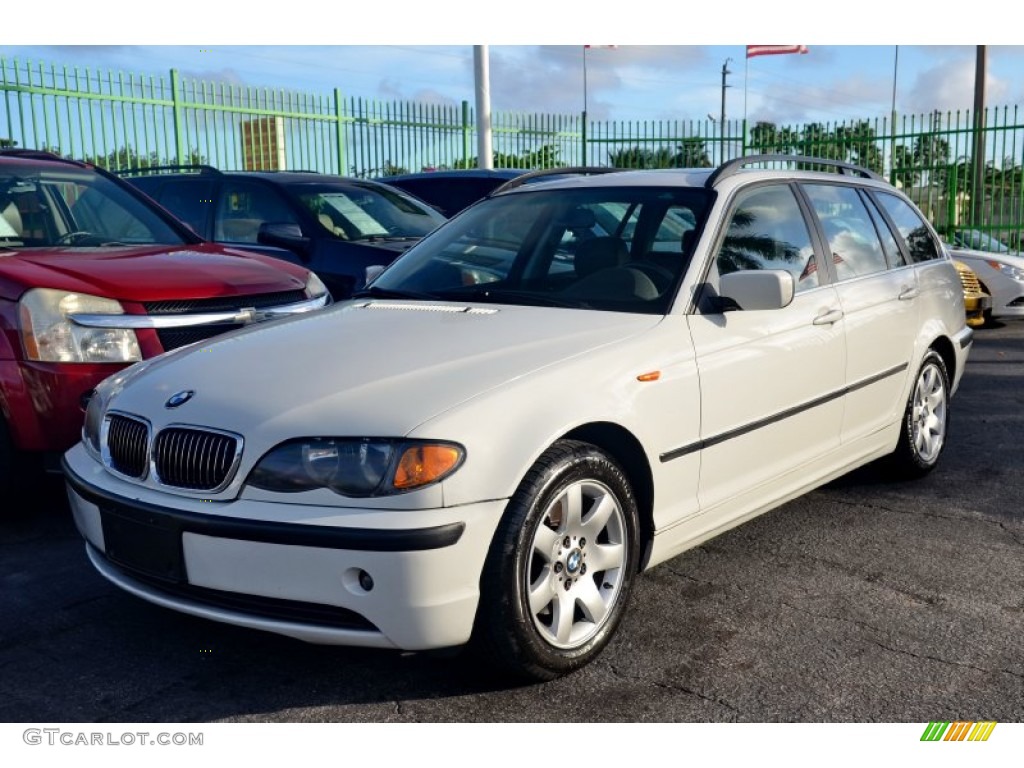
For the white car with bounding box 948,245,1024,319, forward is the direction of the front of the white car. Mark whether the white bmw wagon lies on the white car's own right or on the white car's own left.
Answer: on the white car's own right

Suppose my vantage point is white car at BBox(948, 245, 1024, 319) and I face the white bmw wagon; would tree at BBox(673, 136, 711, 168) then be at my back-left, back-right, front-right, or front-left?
back-right

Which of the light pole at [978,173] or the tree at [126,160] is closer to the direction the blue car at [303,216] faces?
the light pole

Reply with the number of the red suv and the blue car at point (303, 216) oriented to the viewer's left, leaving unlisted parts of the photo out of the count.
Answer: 0

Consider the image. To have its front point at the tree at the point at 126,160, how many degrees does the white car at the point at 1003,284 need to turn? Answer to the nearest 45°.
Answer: approximately 135° to its right

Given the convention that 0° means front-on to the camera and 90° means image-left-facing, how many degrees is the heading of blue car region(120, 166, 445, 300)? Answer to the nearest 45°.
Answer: approximately 315°

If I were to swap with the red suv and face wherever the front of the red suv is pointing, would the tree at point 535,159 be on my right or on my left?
on my left

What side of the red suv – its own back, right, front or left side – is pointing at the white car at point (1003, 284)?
left

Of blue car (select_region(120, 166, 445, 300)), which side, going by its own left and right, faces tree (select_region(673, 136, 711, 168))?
left

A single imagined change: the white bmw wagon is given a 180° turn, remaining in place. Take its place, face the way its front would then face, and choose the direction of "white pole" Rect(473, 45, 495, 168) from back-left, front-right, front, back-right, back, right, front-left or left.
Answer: front-left

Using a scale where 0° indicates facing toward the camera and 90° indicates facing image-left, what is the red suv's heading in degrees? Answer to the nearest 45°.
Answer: approximately 315°

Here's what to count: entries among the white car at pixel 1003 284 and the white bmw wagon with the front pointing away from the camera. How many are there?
0

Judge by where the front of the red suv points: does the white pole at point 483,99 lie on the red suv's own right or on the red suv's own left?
on the red suv's own left

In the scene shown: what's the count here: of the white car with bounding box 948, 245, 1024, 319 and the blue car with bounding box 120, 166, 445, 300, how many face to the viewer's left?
0

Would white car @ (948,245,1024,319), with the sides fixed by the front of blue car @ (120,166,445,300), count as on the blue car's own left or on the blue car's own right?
on the blue car's own left

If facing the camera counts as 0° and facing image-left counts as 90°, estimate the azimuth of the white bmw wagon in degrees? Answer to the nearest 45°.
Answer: approximately 45°

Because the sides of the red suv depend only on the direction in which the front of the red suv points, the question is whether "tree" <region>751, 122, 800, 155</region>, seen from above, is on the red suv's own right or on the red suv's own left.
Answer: on the red suv's own left
